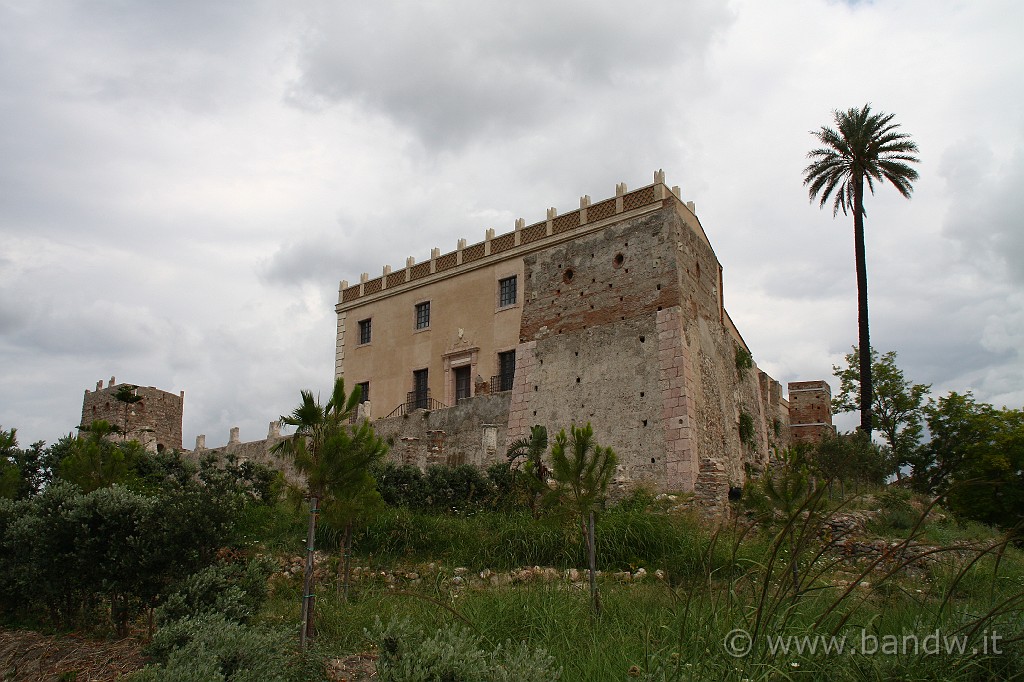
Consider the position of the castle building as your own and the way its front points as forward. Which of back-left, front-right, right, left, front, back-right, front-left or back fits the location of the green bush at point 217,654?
front-left

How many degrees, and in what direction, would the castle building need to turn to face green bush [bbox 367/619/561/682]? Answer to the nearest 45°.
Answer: approximately 45° to its left

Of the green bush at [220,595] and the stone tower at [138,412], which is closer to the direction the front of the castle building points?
the green bush

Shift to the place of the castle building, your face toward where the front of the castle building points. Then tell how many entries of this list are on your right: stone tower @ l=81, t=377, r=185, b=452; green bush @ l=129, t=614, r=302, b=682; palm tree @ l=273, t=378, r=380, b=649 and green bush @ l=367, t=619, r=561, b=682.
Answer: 1

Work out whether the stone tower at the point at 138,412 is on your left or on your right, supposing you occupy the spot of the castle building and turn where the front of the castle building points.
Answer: on your right

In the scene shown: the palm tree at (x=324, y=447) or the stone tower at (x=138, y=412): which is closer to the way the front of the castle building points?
the palm tree

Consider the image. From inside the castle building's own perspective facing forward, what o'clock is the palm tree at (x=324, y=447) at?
The palm tree is roughly at 11 o'clock from the castle building.

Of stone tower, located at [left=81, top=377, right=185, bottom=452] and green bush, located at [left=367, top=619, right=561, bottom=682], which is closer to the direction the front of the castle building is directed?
the green bush

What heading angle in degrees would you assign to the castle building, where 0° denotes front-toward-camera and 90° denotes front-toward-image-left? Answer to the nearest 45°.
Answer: approximately 45°
